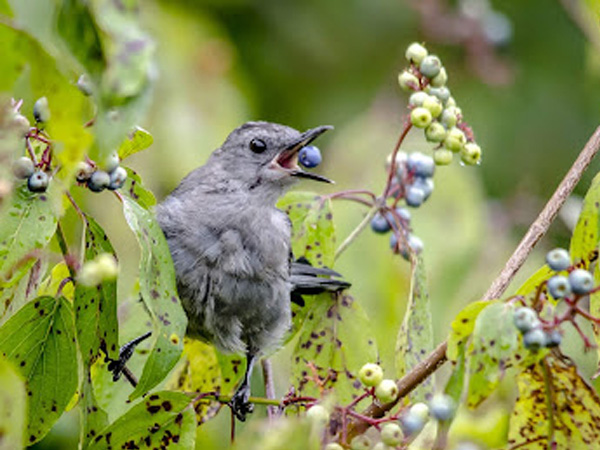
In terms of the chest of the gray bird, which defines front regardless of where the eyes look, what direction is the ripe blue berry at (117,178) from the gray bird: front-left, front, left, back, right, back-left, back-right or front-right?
front-right

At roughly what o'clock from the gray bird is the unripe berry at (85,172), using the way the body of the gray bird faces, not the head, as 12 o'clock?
The unripe berry is roughly at 2 o'clock from the gray bird.

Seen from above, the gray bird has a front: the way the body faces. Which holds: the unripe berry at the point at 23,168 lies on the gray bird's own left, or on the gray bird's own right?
on the gray bird's own right

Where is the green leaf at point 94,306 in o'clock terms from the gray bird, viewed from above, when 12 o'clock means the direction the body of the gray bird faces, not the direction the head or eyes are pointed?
The green leaf is roughly at 2 o'clock from the gray bird.

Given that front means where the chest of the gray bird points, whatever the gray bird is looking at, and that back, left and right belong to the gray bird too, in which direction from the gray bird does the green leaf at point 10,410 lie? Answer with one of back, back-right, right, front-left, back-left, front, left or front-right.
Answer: front-right

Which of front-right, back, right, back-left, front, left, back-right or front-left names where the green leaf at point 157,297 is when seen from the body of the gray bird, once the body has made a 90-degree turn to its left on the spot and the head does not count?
back-right
